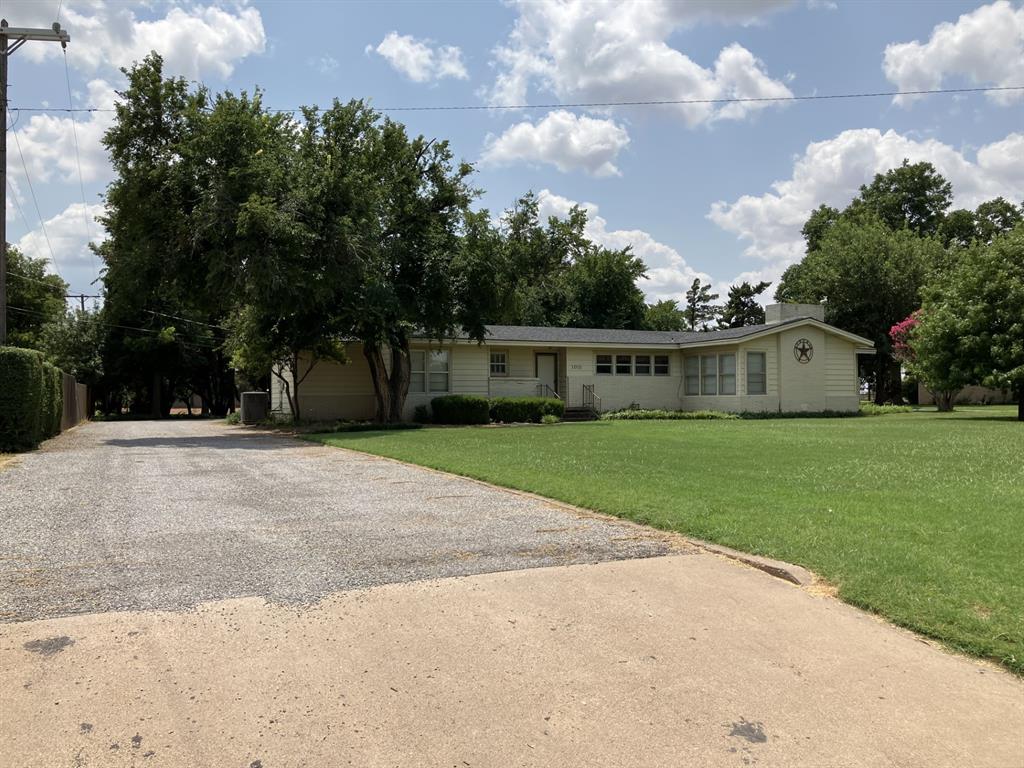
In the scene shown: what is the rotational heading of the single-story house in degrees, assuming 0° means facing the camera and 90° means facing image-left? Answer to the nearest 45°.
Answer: approximately 0°

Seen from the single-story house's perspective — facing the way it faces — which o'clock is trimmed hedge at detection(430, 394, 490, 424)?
The trimmed hedge is roughly at 2 o'clock from the single-story house.

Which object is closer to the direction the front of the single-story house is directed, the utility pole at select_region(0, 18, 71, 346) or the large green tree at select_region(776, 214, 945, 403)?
the utility pole

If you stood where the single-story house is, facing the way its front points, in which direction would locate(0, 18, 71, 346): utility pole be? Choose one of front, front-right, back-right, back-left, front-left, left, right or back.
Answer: front-right

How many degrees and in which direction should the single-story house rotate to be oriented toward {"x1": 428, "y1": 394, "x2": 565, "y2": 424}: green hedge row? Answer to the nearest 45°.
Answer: approximately 45° to its right

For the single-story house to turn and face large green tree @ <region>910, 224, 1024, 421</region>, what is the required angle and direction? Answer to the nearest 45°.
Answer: approximately 90° to its left

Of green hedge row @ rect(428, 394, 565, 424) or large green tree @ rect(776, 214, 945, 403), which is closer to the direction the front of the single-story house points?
the green hedge row

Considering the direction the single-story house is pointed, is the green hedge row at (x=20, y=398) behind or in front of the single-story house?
in front

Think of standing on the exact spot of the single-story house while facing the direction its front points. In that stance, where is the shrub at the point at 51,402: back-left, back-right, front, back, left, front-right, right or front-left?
front-right
